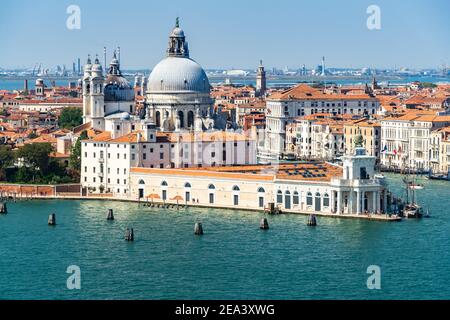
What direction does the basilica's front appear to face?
to the viewer's right

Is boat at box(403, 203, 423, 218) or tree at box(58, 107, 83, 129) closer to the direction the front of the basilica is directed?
the boat

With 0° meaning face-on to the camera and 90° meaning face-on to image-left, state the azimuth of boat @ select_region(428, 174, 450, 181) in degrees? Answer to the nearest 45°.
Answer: approximately 270°

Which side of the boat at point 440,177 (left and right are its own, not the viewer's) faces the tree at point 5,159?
back

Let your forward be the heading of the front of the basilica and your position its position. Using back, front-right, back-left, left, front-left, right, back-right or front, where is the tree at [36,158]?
back-right
